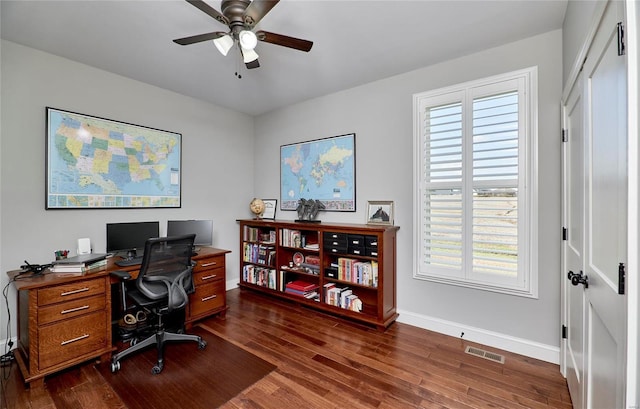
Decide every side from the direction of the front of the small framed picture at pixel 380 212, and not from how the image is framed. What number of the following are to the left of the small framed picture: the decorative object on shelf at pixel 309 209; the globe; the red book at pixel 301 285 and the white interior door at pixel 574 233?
1

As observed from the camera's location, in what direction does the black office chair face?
facing away from the viewer and to the left of the viewer

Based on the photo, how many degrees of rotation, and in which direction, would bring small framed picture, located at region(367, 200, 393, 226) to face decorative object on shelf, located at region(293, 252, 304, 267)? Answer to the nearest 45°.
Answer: approximately 45° to its right

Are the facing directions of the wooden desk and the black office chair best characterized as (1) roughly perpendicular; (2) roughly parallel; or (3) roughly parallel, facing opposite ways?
roughly parallel, facing opposite ways

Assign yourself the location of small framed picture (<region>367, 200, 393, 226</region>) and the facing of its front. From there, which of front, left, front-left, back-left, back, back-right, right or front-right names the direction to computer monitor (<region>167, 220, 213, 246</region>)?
front-right

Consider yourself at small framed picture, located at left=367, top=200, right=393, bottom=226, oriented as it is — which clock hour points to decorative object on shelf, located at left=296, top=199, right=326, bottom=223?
The decorative object on shelf is roughly at 2 o'clock from the small framed picture.

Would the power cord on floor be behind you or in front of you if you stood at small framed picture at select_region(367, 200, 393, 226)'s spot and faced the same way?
in front

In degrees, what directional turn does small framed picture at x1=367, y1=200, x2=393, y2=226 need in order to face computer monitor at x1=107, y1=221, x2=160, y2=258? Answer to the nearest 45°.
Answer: approximately 45° to its right

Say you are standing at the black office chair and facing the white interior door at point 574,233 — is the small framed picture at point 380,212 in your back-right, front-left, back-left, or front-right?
front-left

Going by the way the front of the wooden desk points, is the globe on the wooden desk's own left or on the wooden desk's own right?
on the wooden desk's own left

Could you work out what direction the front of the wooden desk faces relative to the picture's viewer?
facing the viewer and to the right of the viewer

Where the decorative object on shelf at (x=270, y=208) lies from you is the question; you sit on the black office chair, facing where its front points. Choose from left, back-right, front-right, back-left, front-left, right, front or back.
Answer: right

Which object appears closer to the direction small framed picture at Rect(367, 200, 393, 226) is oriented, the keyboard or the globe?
the keyboard

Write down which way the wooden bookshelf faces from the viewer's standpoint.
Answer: facing the viewer and to the left of the viewer
